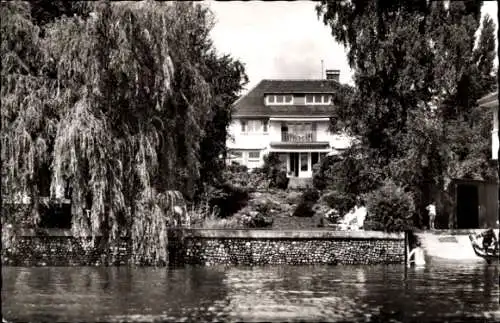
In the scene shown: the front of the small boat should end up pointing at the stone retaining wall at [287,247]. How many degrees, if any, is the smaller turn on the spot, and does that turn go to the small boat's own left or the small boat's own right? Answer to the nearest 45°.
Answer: approximately 45° to the small boat's own left

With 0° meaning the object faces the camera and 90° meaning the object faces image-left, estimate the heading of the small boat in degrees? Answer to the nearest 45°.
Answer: approximately 90°

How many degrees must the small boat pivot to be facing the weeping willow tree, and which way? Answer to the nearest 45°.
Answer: approximately 45° to its left

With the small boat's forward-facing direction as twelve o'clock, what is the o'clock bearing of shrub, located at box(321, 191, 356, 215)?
The shrub is roughly at 1 o'clock from the small boat.

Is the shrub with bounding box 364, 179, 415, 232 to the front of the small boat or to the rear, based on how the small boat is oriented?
to the front

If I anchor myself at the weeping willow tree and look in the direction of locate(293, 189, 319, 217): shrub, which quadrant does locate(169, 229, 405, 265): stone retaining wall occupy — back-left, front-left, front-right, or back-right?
front-right

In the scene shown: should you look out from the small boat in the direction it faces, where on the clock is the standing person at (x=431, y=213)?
The standing person is roughly at 2 o'clock from the small boat.
